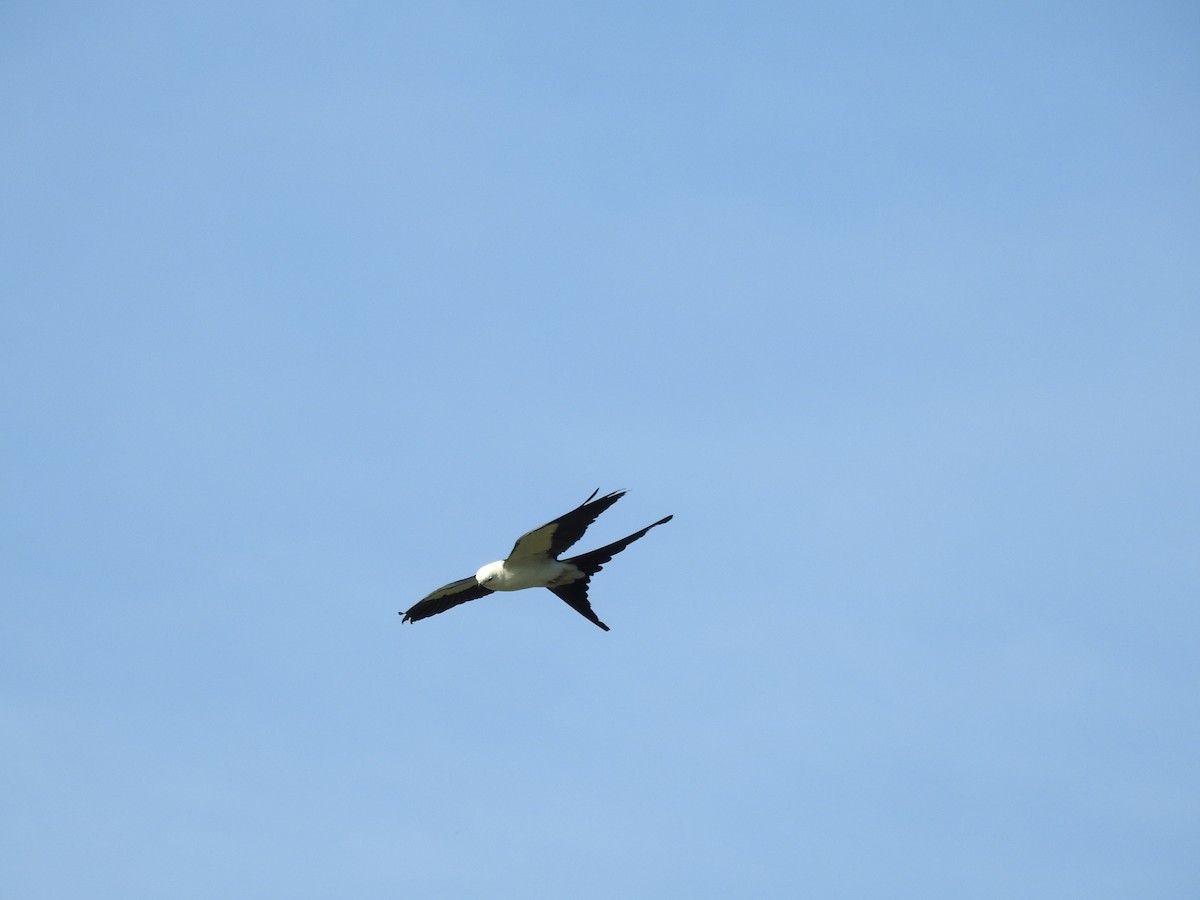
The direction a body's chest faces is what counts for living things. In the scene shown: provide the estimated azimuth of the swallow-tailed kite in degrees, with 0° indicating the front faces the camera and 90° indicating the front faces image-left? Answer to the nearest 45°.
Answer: approximately 45°
